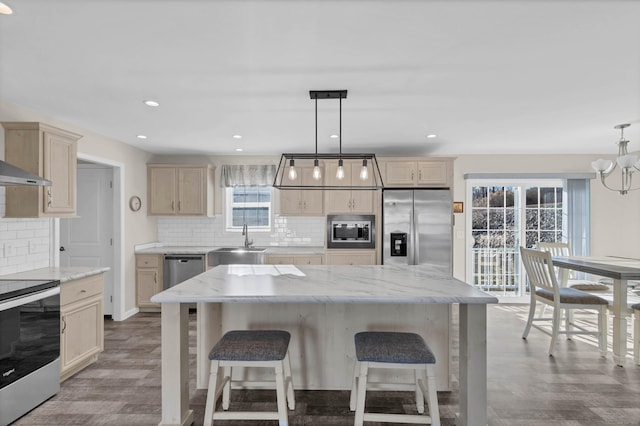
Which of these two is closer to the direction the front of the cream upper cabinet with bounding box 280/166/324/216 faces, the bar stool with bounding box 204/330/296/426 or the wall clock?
the bar stool

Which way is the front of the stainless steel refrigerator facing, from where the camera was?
facing the viewer

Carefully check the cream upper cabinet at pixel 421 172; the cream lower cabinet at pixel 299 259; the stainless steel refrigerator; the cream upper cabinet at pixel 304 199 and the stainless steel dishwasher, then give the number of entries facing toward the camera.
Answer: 5

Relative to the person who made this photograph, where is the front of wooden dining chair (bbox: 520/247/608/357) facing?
facing away from the viewer and to the right of the viewer

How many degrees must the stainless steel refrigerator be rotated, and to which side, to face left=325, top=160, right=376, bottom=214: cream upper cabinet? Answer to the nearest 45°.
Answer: approximately 90° to its right

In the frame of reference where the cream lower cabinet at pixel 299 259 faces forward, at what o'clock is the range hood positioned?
The range hood is roughly at 1 o'clock from the cream lower cabinet.

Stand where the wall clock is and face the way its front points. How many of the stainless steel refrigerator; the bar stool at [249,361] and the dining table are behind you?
0

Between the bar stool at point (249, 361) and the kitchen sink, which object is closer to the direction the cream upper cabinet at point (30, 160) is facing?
the bar stool

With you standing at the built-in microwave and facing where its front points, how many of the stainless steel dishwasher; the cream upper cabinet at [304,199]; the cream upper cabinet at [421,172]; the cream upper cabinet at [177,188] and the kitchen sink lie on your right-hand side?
4

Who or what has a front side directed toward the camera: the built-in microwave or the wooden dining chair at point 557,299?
the built-in microwave

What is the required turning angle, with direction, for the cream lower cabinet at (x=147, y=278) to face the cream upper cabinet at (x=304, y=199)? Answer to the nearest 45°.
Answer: approximately 90° to its left

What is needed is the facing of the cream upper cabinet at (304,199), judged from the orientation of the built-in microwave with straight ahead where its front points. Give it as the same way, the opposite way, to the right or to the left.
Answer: the same way

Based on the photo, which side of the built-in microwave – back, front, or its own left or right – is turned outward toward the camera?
front

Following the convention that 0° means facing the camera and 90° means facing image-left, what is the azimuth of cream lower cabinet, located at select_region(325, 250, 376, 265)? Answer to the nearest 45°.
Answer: approximately 0°

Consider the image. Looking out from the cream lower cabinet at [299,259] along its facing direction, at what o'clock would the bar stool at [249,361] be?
The bar stool is roughly at 12 o'clock from the cream lower cabinet.

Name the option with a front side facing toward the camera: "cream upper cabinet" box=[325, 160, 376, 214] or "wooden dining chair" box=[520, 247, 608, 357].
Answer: the cream upper cabinet

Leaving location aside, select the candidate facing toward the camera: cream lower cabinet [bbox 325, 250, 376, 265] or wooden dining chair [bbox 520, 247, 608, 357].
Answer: the cream lower cabinet

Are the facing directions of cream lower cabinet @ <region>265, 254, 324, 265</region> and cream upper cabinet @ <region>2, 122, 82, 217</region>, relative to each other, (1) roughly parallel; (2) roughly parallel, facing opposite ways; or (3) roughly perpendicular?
roughly perpendicular

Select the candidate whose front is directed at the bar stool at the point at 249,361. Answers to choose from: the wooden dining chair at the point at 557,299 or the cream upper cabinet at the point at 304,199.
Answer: the cream upper cabinet
